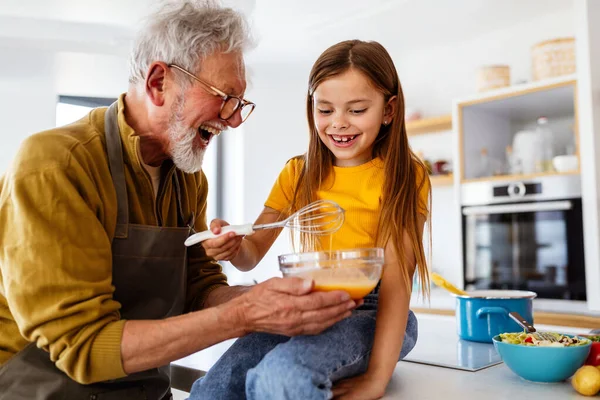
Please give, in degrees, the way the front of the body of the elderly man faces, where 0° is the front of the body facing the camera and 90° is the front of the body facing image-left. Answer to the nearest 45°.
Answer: approximately 315°

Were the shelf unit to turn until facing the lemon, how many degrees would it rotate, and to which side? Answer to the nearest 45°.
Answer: approximately 45° to its left

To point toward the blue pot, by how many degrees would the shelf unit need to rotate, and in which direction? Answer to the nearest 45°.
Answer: approximately 45° to its left

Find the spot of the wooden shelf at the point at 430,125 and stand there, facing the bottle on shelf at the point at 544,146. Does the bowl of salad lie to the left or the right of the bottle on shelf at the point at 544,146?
right
